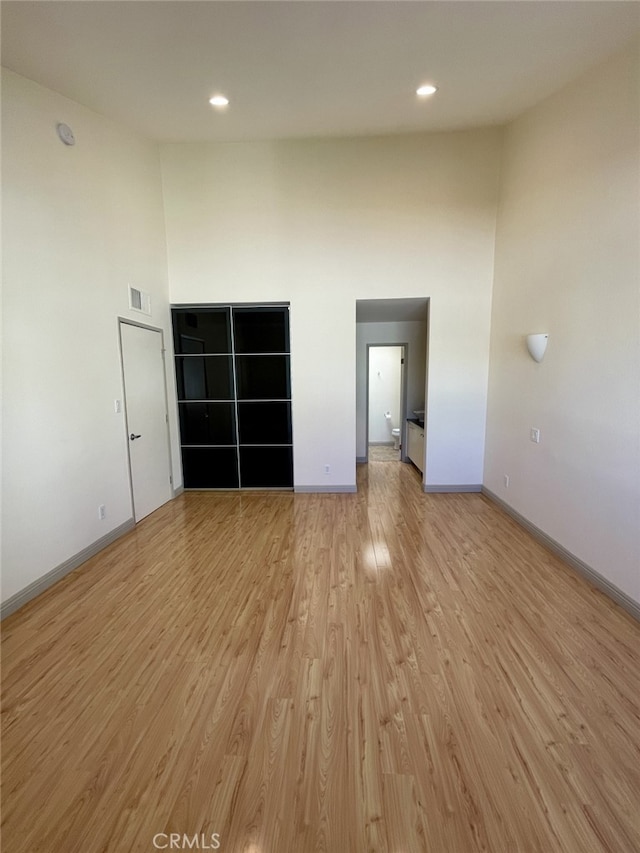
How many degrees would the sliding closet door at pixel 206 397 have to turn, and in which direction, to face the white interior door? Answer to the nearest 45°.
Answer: approximately 45° to its right

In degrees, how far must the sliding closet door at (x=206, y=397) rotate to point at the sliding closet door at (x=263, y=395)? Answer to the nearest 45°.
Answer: approximately 90° to its left

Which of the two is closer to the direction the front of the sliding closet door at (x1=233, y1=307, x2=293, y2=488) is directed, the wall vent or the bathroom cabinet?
the wall vent

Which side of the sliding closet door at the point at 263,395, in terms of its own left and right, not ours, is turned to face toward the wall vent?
right

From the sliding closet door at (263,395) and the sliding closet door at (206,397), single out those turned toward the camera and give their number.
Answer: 2

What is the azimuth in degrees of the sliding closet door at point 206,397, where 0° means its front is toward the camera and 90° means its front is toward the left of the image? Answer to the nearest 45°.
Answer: approximately 0°

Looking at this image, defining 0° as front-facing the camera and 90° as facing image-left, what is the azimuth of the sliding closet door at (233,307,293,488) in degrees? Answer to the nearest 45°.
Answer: approximately 0°

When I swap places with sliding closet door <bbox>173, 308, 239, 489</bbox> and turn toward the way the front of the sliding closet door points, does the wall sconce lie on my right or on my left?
on my left

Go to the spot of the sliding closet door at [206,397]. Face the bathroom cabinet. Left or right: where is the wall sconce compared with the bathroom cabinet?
right

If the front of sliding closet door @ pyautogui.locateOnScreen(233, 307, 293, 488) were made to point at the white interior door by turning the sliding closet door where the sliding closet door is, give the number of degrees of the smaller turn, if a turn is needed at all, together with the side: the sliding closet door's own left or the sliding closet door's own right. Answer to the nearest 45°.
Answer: approximately 90° to the sliding closet door's own right

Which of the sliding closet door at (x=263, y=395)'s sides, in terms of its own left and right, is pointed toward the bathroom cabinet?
left

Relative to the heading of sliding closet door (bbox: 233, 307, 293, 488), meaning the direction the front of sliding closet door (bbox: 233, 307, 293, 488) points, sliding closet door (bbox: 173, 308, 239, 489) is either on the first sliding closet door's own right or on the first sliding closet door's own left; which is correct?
on the first sliding closet door's own right

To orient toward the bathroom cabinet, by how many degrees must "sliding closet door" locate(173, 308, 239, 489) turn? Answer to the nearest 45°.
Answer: approximately 90° to its left
